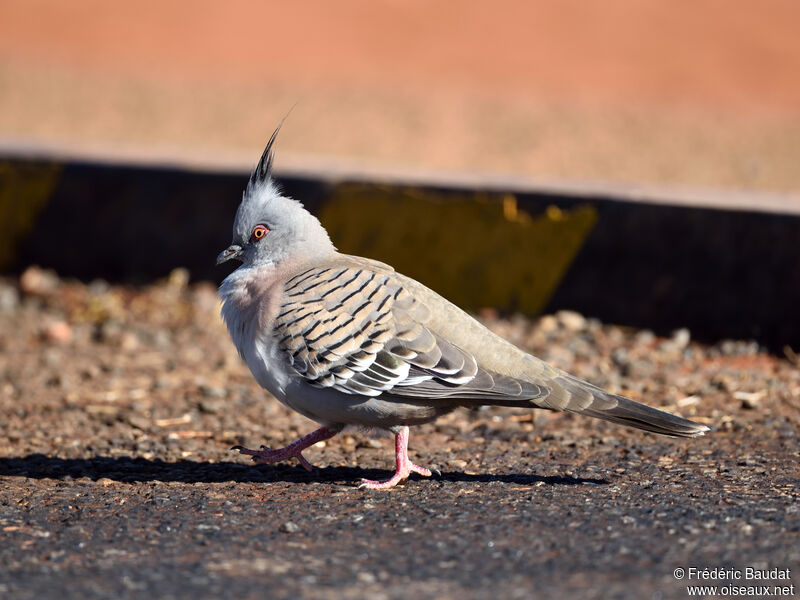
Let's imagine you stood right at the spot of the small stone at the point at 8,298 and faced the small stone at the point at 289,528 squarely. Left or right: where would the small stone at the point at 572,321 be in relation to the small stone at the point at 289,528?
left

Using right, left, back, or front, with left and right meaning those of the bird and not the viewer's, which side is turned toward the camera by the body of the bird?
left

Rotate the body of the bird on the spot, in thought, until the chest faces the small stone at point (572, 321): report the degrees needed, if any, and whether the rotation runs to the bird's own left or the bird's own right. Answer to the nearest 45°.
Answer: approximately 90° to the bird's own right

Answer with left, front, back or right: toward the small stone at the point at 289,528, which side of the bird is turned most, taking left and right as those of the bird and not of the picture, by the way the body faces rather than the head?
left

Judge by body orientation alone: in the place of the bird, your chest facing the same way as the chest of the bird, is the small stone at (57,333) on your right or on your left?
on your right

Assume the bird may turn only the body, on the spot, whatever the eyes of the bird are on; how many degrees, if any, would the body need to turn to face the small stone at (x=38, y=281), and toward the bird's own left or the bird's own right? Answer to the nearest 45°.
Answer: approximately 45° to the bird's own right

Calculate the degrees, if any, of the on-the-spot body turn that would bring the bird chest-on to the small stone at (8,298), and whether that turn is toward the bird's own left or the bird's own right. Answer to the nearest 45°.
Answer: approximately 45° to the bird's own right
